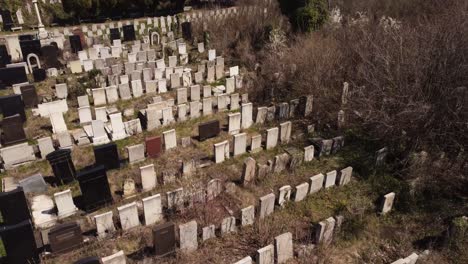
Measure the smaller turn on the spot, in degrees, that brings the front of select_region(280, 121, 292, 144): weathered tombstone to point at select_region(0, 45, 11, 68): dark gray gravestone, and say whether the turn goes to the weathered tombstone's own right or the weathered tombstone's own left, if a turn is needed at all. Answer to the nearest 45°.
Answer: approximately 135° to the weathered tombstone's own right

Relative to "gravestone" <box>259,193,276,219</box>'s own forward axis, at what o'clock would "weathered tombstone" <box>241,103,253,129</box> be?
The weathered tombstone is roughly at 7 o'clock from the gravestone.

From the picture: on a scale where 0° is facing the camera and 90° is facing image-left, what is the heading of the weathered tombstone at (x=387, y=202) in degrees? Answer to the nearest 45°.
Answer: approximately 315°

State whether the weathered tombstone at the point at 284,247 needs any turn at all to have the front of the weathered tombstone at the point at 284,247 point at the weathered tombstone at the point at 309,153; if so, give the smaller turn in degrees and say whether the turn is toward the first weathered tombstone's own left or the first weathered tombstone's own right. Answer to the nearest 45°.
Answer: approximately 135° to the first weathered tombstone's own left

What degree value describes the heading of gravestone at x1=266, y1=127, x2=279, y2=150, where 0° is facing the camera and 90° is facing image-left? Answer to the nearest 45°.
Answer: approximately 315°

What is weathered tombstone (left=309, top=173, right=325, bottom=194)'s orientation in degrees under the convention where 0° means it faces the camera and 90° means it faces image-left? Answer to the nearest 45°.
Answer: approximately 315°

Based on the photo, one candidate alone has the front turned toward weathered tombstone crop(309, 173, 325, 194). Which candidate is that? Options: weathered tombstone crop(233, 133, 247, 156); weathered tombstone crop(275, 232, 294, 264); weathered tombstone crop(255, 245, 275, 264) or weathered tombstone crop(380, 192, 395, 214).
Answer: weathered tombstone crop(233, 133, 247, 156)

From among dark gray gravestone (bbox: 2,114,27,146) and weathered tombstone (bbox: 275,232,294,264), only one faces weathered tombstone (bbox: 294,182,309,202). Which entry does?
the dark gray gravestone

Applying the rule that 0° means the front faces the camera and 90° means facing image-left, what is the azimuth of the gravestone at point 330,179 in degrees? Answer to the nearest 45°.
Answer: approximately 315°

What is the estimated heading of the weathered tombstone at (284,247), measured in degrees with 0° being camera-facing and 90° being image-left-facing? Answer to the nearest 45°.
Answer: approximately 315°

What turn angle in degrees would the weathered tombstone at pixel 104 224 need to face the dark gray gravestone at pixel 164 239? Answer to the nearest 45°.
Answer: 0° — it already faces it

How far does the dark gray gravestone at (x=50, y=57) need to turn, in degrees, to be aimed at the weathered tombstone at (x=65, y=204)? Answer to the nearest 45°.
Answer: approximately 45° to its right
